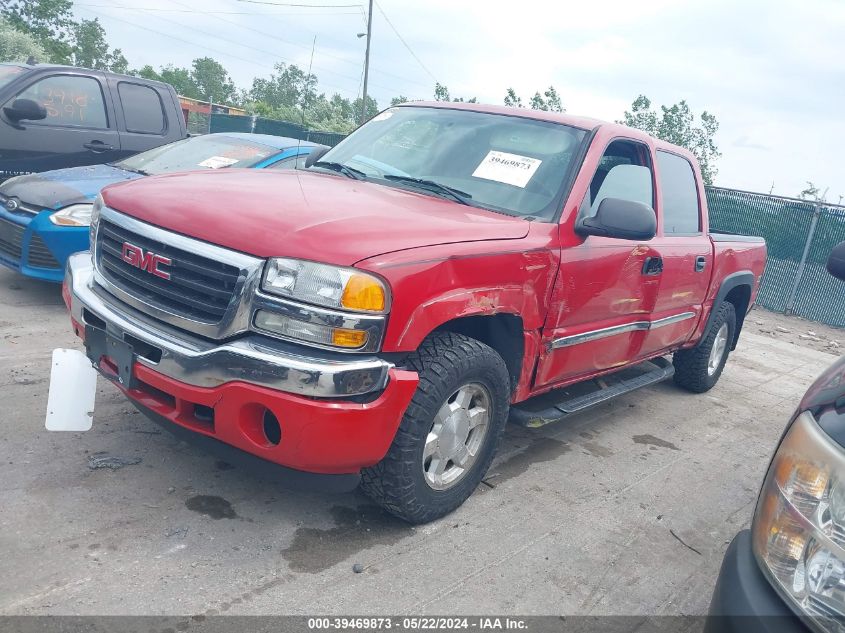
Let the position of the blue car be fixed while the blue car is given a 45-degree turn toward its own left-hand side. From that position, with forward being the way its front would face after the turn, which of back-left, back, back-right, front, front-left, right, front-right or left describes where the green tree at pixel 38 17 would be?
back

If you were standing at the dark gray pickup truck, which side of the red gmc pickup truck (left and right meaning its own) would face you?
right

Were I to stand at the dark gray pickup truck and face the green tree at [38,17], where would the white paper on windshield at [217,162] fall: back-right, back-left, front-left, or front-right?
back-right

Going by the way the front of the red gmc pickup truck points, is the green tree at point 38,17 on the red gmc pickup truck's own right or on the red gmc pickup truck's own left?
on the red gmc pickup truck's own right

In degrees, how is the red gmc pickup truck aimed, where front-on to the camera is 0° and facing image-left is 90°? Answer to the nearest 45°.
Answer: approximately 45°

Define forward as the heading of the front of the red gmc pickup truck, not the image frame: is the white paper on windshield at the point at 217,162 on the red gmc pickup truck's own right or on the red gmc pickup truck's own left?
on the red gmc pickup truck's own right

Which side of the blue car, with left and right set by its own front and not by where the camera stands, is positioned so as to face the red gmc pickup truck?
left

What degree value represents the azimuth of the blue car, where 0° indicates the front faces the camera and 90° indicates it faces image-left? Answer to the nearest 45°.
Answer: approximately 45°

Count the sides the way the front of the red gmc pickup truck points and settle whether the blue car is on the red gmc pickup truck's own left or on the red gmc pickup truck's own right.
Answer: on the red gmc pickup truck's own right

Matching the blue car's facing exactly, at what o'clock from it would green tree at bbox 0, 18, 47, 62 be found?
The green tree is roughly at 4 o'clock from the blue car.
